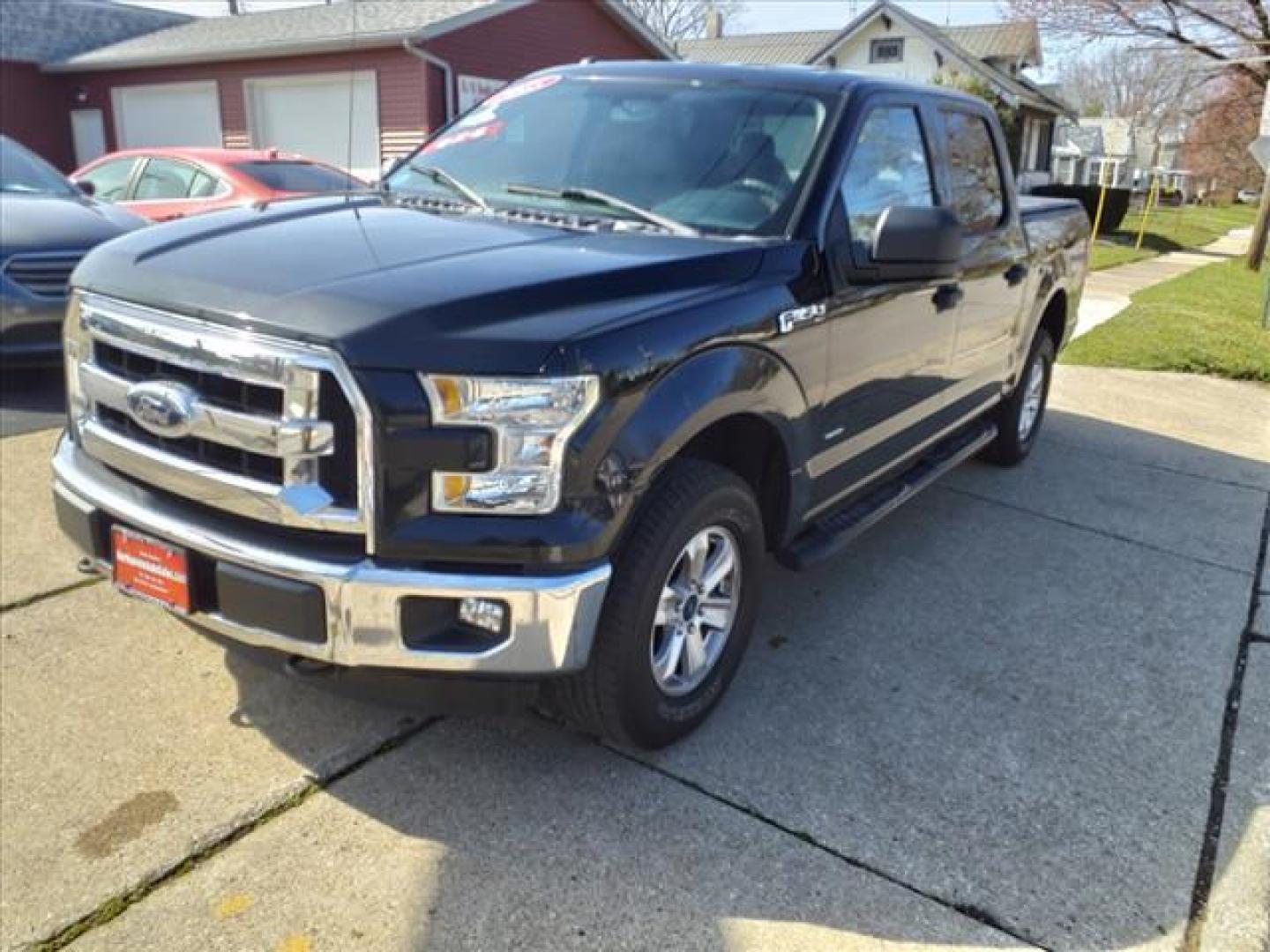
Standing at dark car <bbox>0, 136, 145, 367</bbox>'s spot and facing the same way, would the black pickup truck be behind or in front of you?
in front

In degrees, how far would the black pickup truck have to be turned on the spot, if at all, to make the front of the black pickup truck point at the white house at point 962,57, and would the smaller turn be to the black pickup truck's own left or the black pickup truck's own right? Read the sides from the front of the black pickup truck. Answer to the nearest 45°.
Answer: approximately 135° to the black pickup truck's own right

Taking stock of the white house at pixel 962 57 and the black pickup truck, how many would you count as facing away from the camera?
0

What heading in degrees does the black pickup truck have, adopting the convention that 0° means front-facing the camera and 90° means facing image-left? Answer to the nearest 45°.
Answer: approximately 45°

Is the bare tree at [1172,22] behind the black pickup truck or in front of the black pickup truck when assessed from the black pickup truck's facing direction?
behind

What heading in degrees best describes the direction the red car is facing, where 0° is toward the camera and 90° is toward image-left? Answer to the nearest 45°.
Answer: approximately 135°
